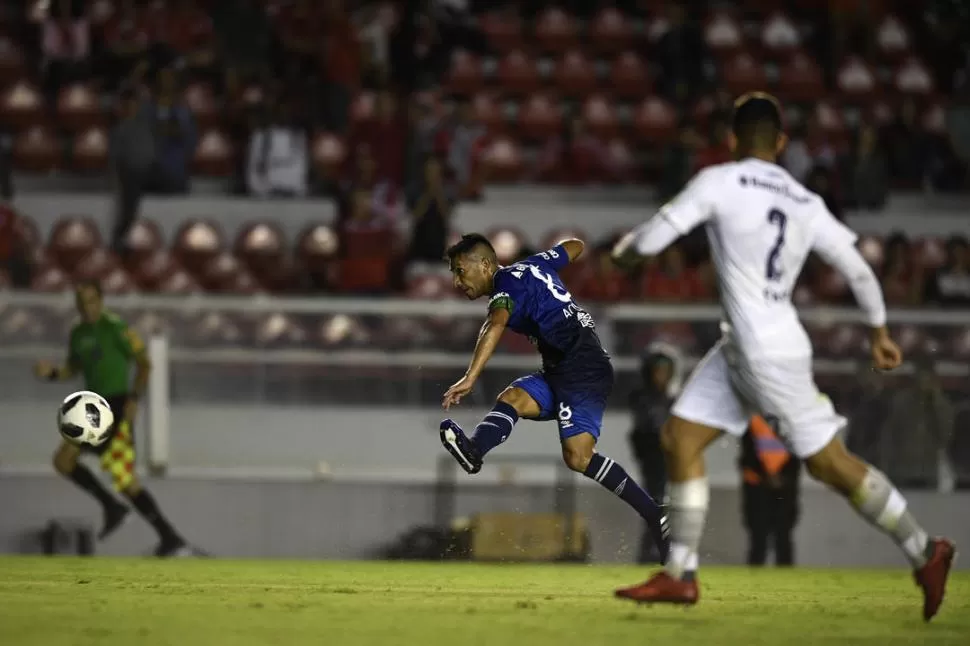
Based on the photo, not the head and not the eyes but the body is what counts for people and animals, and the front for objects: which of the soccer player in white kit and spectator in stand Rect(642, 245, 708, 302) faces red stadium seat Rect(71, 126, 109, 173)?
the soccer player in white kit

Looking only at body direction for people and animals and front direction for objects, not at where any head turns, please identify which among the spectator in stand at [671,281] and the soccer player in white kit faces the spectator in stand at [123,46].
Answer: the soccer player in white kit

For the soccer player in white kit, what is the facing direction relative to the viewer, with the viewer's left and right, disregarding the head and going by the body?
facing away from the viewer and to the left of the viewer

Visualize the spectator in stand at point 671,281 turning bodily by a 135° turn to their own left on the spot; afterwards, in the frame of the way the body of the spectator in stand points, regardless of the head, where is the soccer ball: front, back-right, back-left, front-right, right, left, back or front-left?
back

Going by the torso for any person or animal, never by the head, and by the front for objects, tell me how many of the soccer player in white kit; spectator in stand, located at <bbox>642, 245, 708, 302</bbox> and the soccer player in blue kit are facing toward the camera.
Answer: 1

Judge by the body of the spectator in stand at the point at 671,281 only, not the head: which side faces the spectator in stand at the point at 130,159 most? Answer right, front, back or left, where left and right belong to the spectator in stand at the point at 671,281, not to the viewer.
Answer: right

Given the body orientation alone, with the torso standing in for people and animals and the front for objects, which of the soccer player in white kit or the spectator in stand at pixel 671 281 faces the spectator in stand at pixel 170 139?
the soccer player in white kit

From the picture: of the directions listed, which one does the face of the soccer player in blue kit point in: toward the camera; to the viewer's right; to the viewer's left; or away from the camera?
to the viewer's left

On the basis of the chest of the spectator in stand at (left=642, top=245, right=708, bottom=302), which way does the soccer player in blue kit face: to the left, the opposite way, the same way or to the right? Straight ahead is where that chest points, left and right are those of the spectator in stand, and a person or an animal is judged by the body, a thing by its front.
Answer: to the right

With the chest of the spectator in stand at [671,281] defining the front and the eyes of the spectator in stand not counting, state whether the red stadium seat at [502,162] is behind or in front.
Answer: behind

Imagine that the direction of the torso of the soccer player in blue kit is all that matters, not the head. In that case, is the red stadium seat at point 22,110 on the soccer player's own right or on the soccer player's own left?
on the soccer player's own right

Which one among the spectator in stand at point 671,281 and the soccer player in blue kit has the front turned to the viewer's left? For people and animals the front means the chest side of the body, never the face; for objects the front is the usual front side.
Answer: the soccer player in blue kit

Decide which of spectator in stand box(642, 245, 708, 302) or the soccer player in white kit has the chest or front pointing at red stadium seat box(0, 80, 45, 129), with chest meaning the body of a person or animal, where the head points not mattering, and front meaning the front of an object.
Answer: the soccer player in white kit

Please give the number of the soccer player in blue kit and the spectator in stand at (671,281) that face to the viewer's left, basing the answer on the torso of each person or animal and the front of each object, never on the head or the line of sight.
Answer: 1

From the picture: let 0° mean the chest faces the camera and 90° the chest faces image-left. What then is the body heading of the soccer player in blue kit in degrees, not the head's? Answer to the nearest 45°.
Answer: approximately 90°

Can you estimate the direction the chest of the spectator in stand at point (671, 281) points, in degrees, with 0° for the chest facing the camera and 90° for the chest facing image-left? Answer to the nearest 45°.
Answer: approximately 0°
